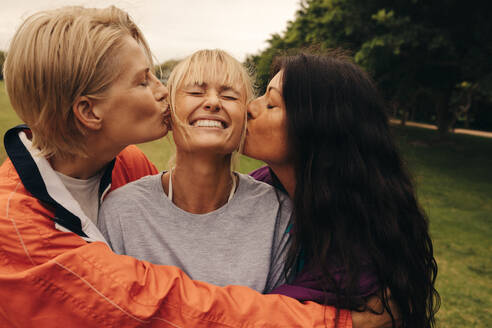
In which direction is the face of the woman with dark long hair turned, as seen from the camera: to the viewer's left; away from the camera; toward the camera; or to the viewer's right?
to the viewer's left

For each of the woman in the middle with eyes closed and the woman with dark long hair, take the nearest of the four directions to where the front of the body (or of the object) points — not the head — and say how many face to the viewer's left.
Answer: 1

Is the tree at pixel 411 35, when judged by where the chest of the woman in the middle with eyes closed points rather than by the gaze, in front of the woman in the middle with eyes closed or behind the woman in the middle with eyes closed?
behind

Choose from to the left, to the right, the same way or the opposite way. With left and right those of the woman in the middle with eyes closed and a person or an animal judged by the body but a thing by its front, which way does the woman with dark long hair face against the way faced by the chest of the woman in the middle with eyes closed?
to the right

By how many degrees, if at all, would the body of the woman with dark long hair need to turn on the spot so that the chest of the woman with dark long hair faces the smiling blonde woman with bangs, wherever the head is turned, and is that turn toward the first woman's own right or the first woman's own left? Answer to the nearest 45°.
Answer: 0° — they already face them

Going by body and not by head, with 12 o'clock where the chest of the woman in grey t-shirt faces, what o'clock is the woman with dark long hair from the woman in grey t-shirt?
The woman with dark long hair is roughly at 9 o'clock from the woman in grey t-shirt.

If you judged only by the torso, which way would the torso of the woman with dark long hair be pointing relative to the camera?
to the viewer's left

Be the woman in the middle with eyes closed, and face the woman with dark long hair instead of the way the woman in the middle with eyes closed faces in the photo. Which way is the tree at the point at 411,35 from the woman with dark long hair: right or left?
left

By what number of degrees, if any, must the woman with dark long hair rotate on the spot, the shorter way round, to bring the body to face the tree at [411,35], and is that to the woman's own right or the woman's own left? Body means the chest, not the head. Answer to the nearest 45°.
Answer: approximately 90° to the woman's own right
